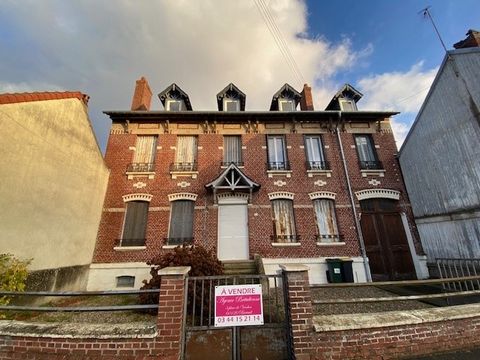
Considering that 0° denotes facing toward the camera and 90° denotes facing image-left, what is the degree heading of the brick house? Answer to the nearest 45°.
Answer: approximately 0°

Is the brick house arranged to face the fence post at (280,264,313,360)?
yes

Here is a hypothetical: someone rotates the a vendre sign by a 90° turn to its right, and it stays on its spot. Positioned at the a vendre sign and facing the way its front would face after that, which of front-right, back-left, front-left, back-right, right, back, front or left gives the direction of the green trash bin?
back-right

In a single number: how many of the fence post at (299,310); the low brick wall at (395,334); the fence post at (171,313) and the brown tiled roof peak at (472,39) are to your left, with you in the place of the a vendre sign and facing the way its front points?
3

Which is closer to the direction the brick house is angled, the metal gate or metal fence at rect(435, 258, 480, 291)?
the metal gate

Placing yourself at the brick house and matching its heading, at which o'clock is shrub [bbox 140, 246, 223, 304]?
The shrub is roughly at 1 o'clock from the brick house.

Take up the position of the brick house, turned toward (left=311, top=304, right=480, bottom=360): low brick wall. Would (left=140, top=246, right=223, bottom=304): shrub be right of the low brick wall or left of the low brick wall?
right

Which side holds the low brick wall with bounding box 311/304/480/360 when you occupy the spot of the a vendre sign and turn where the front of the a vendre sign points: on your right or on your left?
on your left

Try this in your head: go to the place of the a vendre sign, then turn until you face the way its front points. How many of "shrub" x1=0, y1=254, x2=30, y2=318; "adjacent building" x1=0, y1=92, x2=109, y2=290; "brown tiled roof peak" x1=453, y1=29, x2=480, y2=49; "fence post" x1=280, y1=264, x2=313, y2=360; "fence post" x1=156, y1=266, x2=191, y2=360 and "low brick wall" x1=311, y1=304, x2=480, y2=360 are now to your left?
3

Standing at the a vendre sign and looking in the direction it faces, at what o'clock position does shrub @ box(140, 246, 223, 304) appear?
The shrub is roughly at 5 o'clock from a vendre sign.

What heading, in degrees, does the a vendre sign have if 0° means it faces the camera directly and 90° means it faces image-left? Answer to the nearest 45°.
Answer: approximately 0°

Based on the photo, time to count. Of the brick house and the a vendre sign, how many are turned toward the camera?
2
